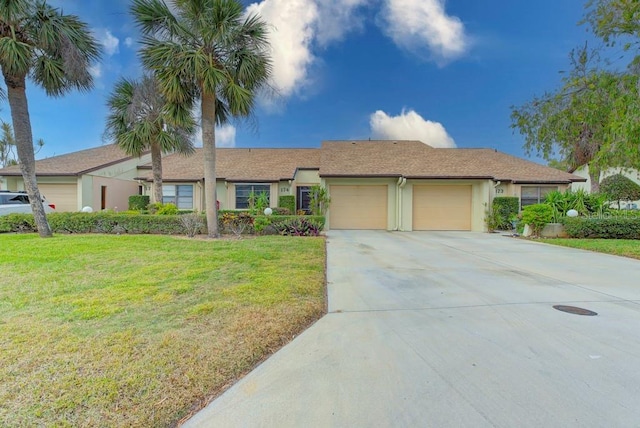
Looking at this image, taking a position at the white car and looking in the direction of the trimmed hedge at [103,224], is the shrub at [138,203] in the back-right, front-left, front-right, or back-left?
front-left

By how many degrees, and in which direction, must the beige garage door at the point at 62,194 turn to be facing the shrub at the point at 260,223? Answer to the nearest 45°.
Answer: approximately 45° to its left

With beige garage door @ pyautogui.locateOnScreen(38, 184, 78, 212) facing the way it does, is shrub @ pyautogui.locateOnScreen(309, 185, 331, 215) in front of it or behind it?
in front

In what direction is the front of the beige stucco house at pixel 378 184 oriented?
toward the camera

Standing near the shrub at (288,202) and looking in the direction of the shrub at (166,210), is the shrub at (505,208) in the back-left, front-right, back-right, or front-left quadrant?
back-left

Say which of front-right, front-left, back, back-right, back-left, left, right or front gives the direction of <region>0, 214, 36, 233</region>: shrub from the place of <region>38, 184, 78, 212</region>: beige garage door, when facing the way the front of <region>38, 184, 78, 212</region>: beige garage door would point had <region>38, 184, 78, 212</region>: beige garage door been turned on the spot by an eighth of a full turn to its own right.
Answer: front-left

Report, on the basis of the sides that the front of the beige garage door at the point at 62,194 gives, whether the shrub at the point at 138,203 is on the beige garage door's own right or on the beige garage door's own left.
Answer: on the beige garage door's own left

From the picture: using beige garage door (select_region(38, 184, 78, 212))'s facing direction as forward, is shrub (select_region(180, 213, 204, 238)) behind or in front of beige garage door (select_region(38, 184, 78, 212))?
in front

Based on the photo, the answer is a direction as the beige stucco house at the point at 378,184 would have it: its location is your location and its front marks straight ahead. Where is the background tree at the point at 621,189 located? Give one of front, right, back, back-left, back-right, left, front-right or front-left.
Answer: left

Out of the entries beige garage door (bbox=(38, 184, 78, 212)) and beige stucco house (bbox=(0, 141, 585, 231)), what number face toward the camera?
2

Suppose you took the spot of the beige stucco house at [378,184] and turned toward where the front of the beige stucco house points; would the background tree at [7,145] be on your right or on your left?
on your right

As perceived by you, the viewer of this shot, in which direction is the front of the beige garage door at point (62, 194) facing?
facing the viewer
